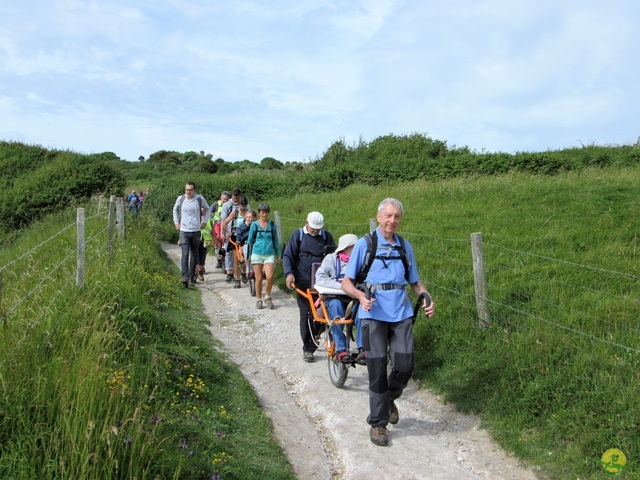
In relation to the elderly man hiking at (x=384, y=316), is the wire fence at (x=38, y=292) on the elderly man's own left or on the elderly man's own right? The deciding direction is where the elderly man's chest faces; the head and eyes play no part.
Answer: on the elderly man's own right

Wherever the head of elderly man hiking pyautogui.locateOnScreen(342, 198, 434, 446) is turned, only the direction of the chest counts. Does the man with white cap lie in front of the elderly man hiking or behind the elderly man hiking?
behind

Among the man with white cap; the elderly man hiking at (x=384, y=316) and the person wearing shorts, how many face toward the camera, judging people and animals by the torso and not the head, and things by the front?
3

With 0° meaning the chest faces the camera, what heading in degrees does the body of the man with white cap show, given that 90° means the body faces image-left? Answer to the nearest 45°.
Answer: approximately 0°

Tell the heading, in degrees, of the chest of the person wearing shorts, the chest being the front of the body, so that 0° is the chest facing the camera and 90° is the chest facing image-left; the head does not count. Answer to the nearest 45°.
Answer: approximately 0°

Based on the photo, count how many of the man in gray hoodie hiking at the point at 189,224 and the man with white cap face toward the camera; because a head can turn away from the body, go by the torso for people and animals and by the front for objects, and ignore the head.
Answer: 2

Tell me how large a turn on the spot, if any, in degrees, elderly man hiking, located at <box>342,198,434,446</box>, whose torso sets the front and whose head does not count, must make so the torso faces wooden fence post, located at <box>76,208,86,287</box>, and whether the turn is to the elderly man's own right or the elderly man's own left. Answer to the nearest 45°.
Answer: approximately 90° to the elderly man's own right

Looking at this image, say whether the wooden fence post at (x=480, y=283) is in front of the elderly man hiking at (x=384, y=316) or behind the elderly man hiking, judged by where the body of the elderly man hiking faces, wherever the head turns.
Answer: behind

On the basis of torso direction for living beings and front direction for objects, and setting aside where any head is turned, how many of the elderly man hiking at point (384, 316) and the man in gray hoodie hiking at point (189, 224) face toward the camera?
2
